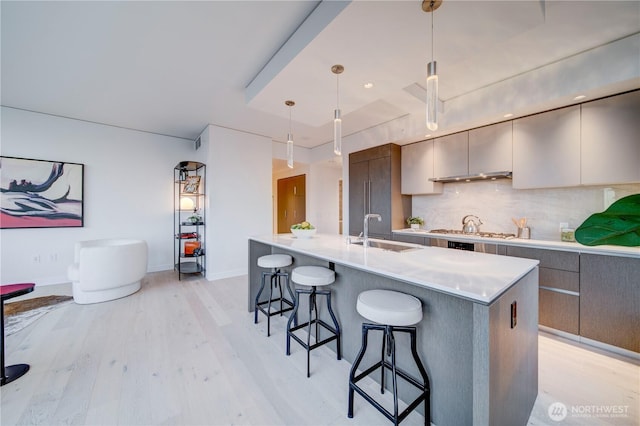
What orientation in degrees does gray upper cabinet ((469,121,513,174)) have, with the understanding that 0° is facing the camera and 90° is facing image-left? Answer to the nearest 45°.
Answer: approximately 45°

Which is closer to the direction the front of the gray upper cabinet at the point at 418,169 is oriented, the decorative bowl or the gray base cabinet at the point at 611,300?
the decorative bowl

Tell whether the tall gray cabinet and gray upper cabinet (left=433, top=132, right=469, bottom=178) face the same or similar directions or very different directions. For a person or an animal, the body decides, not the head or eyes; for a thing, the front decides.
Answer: same or similar directions

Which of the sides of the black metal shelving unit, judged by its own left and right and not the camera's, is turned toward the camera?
front

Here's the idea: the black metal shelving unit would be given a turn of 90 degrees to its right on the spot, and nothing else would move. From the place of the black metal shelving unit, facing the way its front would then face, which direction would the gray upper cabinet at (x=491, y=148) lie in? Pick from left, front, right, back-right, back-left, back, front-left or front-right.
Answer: back-left

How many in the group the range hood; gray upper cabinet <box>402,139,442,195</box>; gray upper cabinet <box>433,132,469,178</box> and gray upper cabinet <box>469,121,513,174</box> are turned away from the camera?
0

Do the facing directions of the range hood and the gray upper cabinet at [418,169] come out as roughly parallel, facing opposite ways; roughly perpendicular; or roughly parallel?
roughly parallel

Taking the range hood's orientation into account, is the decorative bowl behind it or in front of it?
in front

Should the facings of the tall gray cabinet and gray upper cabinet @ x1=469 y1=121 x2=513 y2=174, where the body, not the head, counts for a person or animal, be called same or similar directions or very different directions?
same or similar directions

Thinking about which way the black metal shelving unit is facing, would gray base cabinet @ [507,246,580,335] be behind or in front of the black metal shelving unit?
in front

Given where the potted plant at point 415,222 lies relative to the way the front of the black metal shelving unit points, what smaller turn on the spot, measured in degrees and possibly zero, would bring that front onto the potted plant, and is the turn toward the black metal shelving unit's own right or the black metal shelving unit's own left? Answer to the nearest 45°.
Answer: approximately 45° to the black metal shelving unit's own left

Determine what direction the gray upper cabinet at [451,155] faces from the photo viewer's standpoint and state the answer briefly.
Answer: facing the viewer and to the left of the viewer
